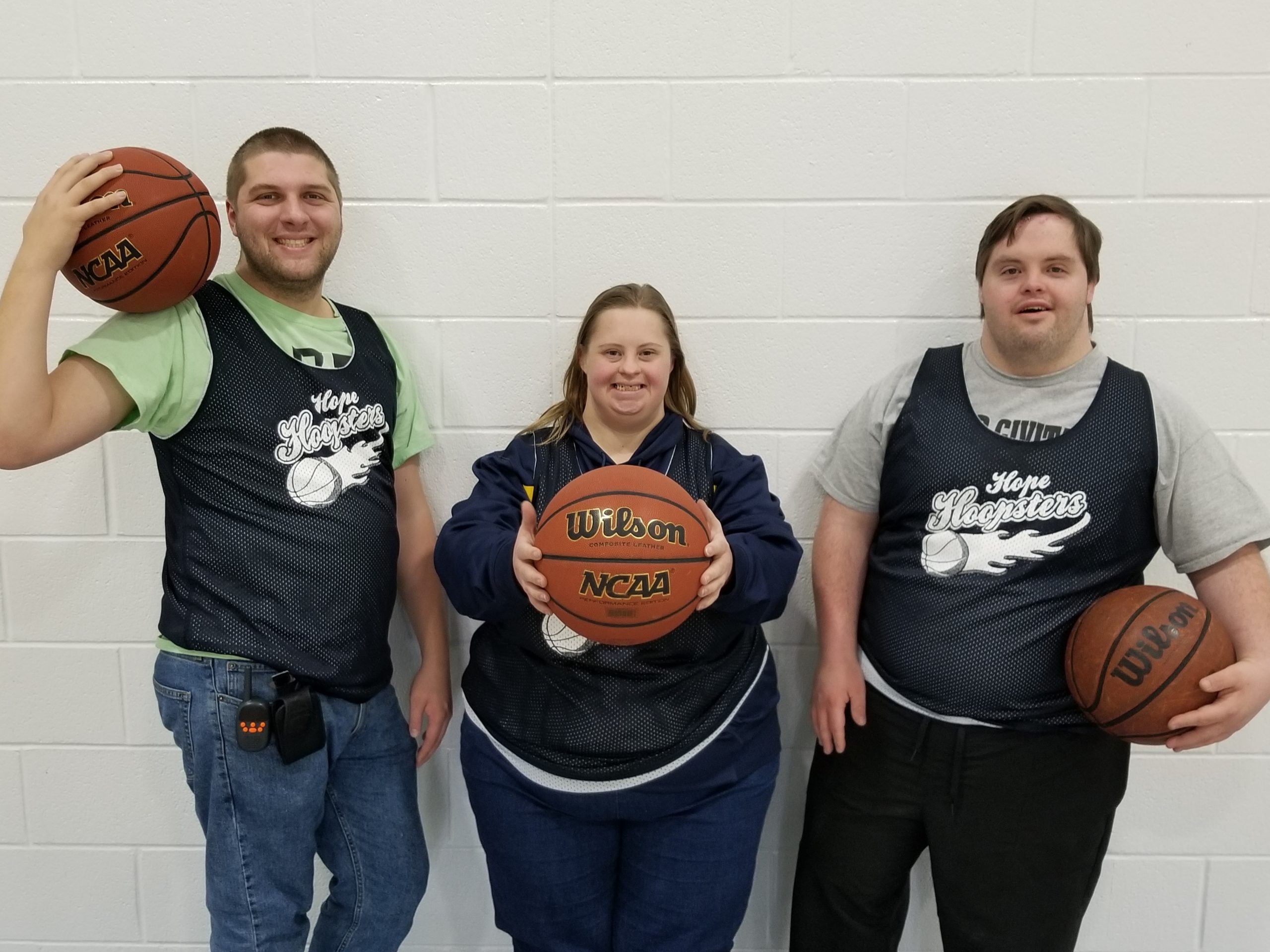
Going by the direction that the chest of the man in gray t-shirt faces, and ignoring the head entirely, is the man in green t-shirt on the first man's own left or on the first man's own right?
on the first man's own right

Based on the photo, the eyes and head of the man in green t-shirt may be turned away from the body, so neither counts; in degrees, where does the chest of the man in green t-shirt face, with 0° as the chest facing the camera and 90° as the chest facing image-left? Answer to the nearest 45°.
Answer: approximately 315°

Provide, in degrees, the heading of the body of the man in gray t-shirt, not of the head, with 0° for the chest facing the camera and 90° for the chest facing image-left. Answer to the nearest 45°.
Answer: approximately 0°

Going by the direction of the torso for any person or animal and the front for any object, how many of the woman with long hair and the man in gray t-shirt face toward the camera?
2
